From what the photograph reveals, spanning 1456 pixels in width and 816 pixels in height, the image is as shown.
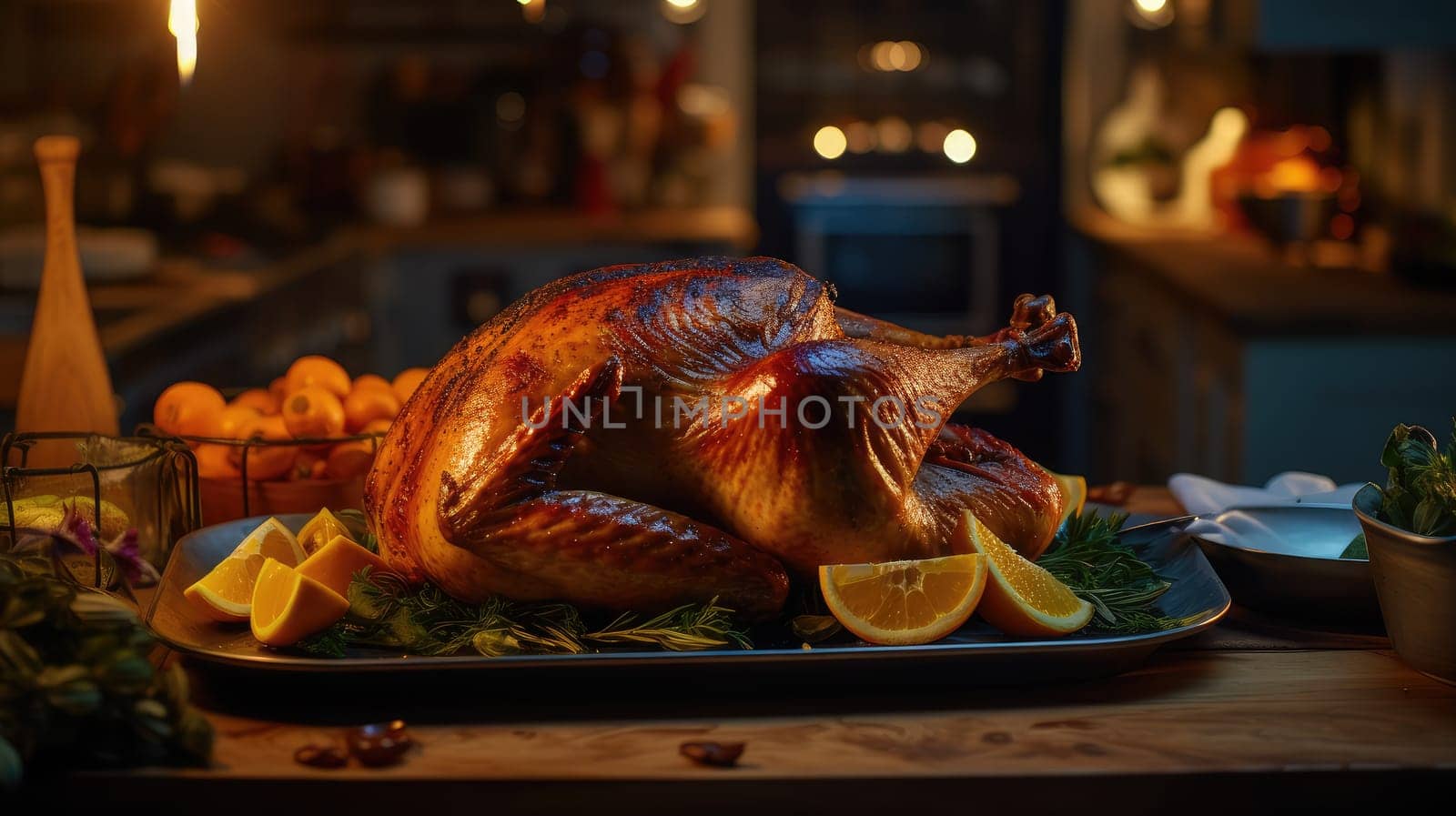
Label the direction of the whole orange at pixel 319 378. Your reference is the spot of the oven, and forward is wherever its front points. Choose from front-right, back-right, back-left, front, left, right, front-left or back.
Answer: front

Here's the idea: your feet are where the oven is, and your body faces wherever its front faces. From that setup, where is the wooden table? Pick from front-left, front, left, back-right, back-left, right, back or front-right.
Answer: front

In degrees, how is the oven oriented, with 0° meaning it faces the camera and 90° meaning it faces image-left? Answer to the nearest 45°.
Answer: approximately 0°

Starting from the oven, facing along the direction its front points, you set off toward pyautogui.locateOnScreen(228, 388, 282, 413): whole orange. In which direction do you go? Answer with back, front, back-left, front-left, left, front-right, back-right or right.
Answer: front

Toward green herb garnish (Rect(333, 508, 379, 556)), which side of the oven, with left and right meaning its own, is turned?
front

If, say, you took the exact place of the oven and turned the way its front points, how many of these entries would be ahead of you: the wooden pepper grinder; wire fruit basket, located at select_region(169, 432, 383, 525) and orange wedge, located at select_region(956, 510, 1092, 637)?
3

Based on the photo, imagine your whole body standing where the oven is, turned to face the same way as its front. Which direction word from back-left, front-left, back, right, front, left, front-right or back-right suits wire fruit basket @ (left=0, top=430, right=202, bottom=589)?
front

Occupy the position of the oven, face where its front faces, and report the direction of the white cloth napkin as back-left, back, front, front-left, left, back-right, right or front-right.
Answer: front

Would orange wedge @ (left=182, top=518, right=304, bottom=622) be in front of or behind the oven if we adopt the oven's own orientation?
in front

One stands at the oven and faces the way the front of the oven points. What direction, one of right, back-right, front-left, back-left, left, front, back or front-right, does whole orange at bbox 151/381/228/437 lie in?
front

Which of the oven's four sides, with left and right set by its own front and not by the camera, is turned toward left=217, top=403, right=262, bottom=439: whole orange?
front

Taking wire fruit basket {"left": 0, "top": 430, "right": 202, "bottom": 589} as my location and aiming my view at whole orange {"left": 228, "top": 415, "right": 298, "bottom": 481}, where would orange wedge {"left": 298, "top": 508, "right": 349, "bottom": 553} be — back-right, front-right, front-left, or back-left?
front-right

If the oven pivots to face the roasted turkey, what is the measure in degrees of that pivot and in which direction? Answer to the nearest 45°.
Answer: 0° — it already faces it

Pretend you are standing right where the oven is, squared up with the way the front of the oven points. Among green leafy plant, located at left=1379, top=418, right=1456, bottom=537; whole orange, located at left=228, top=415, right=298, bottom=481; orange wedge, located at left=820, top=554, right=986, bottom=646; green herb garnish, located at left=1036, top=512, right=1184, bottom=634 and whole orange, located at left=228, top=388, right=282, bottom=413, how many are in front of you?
5

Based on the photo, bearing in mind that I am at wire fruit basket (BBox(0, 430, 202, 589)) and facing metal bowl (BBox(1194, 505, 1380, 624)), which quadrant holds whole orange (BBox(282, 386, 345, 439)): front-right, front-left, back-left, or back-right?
front-left

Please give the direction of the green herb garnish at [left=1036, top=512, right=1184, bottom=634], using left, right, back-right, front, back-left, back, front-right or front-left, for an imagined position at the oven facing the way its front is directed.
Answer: front

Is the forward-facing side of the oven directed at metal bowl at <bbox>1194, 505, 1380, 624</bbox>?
yes
